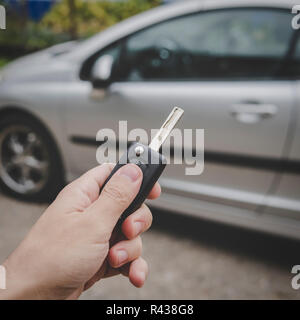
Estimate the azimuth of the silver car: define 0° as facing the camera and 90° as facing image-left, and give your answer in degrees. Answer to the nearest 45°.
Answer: approximately 135°
